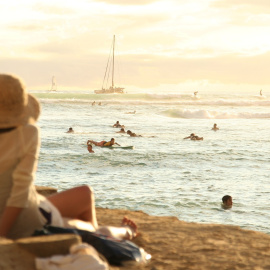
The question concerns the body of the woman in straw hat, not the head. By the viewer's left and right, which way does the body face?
facing away from the viewer and to the right of the viewer
